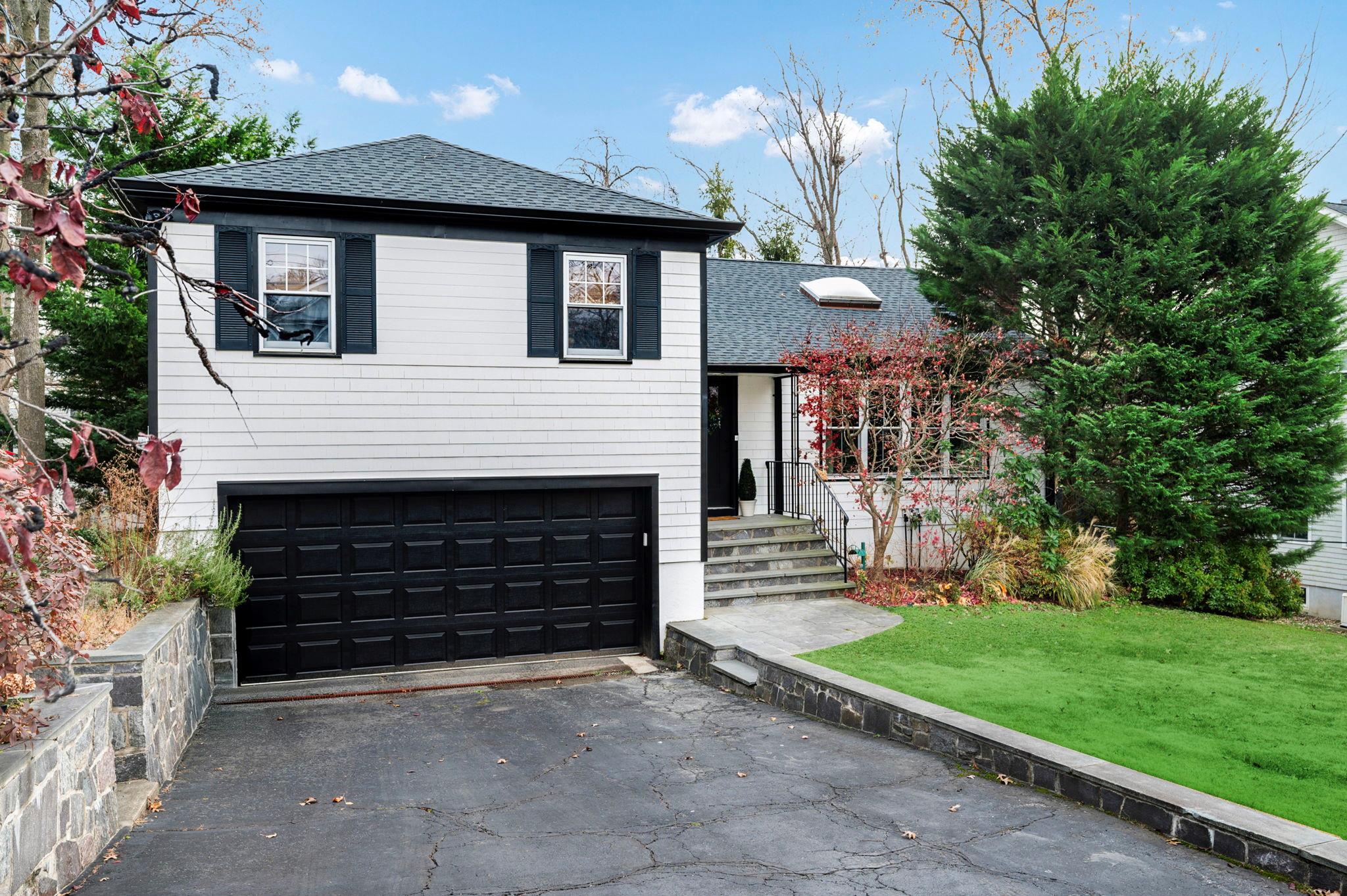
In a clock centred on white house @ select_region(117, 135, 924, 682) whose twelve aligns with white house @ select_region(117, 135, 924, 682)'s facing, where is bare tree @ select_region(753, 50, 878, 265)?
The bare tree is roughly at 7 o'clock from the white house.

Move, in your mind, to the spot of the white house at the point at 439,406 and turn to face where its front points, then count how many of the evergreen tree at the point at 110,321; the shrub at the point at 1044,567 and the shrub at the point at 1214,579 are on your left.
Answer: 2

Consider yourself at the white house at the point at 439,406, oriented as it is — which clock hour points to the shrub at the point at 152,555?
The shrub is roughly at 2 o'clock from the white house.

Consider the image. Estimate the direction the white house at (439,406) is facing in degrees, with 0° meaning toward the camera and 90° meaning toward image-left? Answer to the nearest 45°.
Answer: approximately 0°

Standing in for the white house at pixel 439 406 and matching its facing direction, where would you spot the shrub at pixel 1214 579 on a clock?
The shrub is roughly at 9 o'clock from the white house.

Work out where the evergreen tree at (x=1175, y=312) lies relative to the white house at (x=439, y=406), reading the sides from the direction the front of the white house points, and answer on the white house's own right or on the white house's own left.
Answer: on the white house's own left

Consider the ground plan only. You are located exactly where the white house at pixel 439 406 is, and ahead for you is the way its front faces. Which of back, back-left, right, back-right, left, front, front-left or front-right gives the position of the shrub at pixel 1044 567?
left

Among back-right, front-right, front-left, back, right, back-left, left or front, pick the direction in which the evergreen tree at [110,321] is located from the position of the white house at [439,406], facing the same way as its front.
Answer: back-right

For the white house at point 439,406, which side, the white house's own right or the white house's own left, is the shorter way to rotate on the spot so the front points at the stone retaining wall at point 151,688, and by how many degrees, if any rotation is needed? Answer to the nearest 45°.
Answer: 0° — it already faces it

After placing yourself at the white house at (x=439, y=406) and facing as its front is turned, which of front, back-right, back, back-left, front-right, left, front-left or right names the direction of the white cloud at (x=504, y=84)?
back

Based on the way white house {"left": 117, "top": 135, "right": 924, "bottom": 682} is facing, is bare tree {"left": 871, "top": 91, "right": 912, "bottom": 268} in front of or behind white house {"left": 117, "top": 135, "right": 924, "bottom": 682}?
behind

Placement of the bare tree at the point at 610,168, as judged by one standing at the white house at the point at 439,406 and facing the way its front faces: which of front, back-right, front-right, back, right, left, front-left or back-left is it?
back
